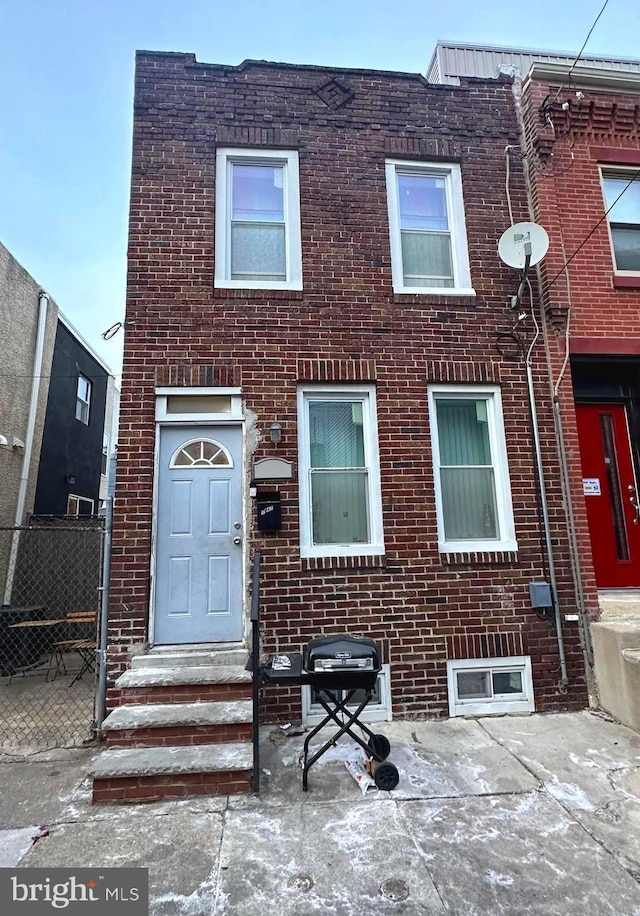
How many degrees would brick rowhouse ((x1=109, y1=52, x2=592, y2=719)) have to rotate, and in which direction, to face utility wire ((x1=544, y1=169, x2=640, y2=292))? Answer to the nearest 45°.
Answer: approximately 90° to its left

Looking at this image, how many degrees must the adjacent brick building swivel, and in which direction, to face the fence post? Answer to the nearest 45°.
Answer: approximately 45° to its right

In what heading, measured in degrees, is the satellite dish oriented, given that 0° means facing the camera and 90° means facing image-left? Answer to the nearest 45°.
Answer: approximately 0°

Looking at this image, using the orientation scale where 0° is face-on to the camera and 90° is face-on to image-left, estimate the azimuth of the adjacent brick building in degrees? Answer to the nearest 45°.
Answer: approximately 0°

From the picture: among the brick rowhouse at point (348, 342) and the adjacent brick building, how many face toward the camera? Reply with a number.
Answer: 2
